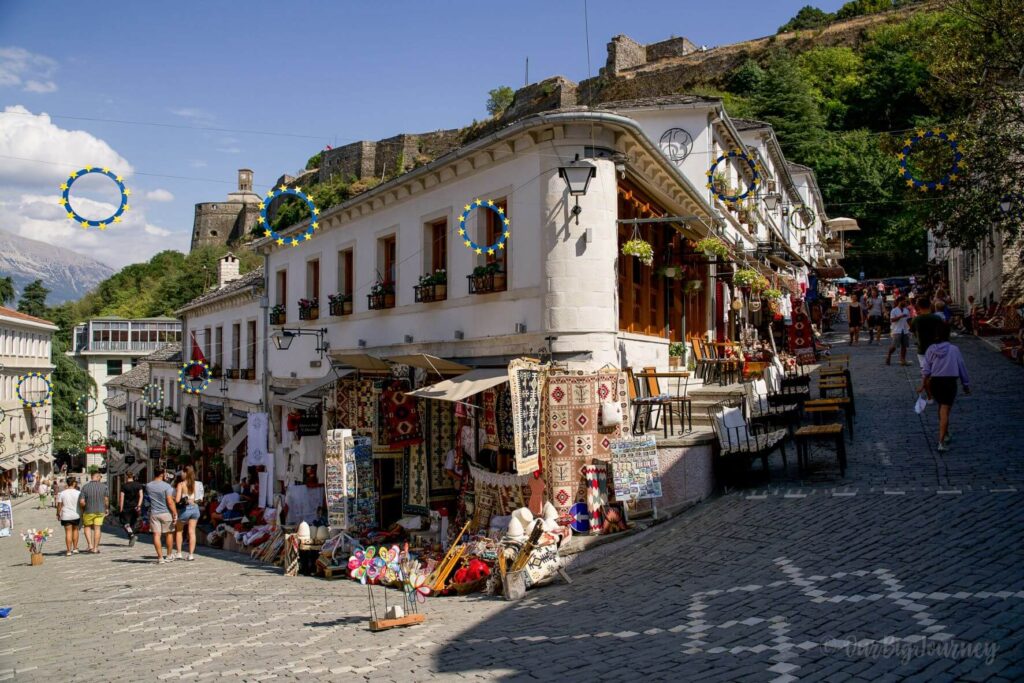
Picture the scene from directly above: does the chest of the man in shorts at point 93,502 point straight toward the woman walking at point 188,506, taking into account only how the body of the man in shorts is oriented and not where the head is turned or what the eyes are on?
no

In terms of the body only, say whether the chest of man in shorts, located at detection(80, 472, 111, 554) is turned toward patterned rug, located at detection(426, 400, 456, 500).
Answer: no

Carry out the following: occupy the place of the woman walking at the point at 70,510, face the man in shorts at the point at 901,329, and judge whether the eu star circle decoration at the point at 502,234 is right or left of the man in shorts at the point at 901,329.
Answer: right

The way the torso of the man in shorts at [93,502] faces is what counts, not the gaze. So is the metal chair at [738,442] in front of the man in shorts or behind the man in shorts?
behind

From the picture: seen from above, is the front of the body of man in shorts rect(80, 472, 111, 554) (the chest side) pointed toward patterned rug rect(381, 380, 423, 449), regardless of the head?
no

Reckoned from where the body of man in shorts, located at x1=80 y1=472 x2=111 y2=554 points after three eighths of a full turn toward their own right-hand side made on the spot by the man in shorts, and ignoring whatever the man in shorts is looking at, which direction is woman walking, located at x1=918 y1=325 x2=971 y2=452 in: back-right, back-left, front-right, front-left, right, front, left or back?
front
